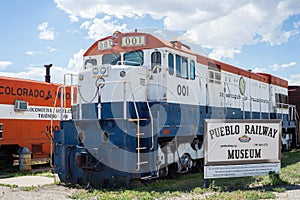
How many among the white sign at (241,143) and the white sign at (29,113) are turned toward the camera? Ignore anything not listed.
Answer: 2

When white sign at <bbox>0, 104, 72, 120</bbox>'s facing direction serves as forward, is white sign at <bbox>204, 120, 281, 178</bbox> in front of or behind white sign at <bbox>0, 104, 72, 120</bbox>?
in front

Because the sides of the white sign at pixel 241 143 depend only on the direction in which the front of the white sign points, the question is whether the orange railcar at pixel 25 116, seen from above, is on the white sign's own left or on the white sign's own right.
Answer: on the white sign's own right

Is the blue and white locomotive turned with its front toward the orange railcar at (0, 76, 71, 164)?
no

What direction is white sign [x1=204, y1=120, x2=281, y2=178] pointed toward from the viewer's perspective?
toward the camera

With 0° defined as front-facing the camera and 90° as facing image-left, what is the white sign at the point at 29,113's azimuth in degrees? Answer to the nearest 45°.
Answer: approximately 0°

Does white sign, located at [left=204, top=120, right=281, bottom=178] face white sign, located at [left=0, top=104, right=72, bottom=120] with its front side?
no
